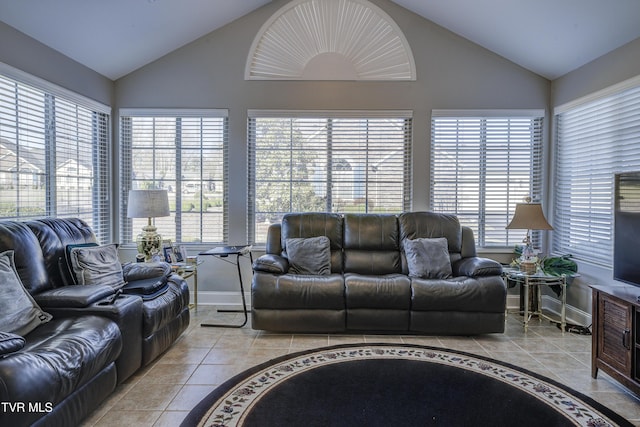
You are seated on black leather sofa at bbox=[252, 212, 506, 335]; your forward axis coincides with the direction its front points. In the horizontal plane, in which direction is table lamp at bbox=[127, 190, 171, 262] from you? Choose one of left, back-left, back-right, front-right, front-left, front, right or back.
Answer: right

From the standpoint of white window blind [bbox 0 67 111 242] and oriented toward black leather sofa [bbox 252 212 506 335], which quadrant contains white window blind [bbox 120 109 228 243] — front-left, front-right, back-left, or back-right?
front-left

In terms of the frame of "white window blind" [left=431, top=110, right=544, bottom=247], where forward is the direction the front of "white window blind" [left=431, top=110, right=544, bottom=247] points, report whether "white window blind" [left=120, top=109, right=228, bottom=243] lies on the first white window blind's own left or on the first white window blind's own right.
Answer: on the first white window blind's own right

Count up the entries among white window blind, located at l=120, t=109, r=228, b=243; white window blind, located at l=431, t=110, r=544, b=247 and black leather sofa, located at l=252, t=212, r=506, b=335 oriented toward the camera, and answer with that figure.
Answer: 3

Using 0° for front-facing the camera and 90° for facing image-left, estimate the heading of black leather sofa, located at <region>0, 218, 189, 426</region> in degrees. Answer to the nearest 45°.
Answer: approximately 315°

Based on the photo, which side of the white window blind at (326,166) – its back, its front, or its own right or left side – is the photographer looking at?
front

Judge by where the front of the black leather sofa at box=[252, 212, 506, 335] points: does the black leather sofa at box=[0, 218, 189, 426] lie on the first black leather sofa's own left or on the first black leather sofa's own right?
on the first black leather sofa's own right

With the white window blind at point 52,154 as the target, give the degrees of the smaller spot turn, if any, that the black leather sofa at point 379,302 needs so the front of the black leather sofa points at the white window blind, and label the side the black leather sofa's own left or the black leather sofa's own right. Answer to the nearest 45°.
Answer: approximately 90° to the black leather sofa's own right

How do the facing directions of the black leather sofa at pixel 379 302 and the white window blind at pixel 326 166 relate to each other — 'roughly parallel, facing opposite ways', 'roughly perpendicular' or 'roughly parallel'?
roughly parallel

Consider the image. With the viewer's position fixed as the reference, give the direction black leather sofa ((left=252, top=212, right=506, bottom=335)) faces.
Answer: facing the viewer

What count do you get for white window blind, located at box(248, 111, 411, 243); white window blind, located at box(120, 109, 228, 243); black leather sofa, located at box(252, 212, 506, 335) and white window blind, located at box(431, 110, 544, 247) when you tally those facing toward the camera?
4

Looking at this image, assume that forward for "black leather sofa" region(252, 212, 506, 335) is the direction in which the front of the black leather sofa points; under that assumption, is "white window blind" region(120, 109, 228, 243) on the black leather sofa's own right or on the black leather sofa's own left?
on the black leather sofa's own right

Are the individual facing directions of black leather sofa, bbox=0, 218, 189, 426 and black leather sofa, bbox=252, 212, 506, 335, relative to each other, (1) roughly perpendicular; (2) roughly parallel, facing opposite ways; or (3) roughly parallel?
roughly perpendicular

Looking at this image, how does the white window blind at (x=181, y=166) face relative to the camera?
toward the camera
